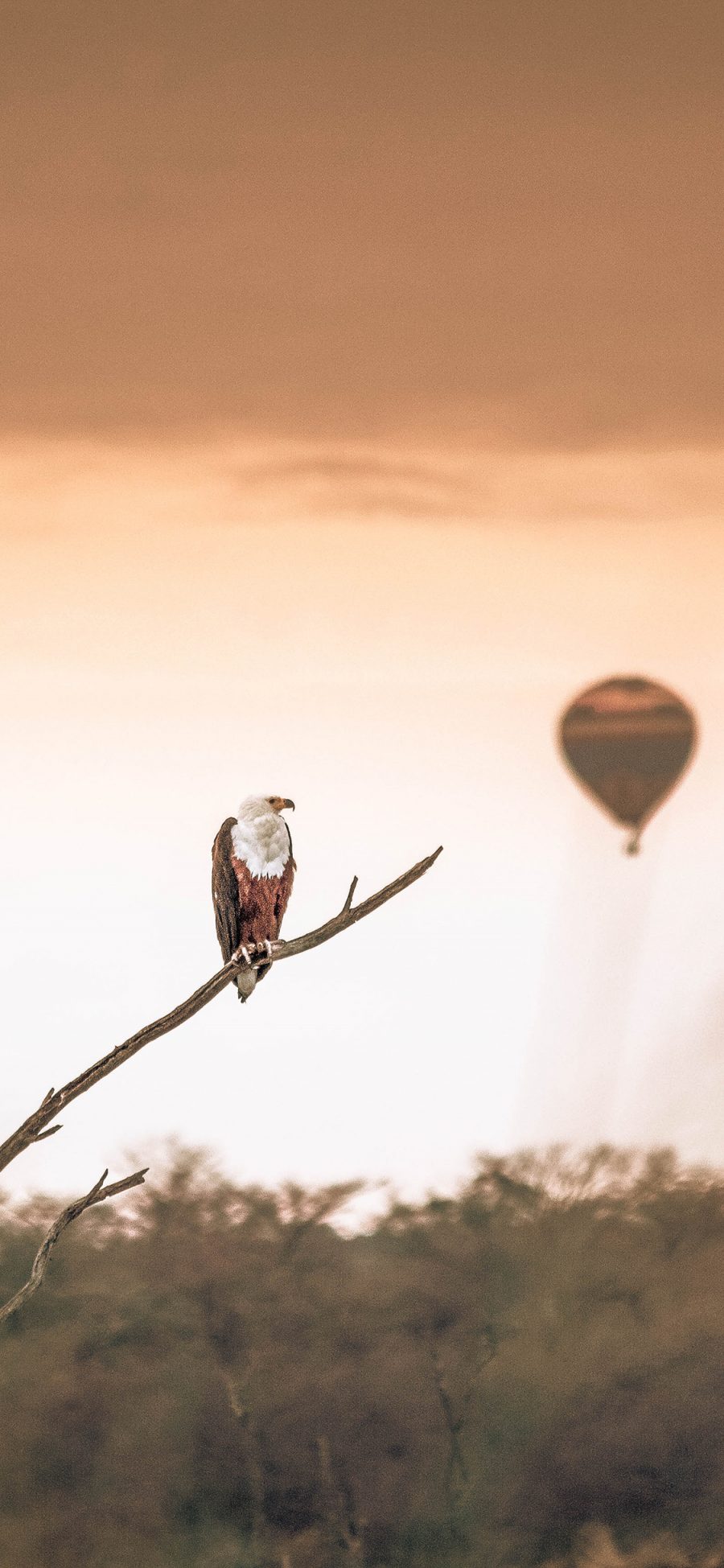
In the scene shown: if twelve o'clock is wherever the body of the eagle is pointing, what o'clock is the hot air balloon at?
The hot air balloon is roughly at 8 o'clock from the eagle.

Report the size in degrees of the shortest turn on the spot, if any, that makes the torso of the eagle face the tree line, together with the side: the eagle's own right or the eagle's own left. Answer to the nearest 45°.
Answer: approximately 135° to the eagle's own left

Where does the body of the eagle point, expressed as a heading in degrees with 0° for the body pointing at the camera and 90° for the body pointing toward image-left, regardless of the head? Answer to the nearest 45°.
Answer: approximately 315°
